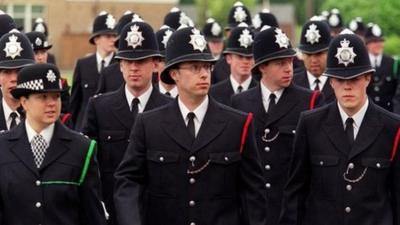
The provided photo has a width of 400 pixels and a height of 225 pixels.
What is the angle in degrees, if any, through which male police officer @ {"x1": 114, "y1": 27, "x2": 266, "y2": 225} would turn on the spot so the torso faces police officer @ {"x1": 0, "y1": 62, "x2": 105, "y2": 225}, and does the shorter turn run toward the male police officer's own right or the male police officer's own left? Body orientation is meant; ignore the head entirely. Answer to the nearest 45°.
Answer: approximately 90° to the male police officer's own right

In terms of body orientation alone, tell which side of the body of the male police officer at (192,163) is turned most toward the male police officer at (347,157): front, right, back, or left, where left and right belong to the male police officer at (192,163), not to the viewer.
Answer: left

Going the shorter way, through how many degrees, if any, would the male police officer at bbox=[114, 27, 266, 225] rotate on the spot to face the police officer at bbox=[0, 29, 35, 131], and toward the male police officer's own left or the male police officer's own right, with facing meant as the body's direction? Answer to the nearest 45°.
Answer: approximately 135° to the male police officer's own right

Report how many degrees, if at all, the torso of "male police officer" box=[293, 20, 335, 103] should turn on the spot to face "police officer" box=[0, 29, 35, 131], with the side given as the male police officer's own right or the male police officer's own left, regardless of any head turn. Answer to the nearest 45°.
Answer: approximately 45° to the male police officer's own right

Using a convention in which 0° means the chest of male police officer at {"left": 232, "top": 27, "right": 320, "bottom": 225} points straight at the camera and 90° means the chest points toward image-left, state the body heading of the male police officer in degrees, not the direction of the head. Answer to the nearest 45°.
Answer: approximately 0°
